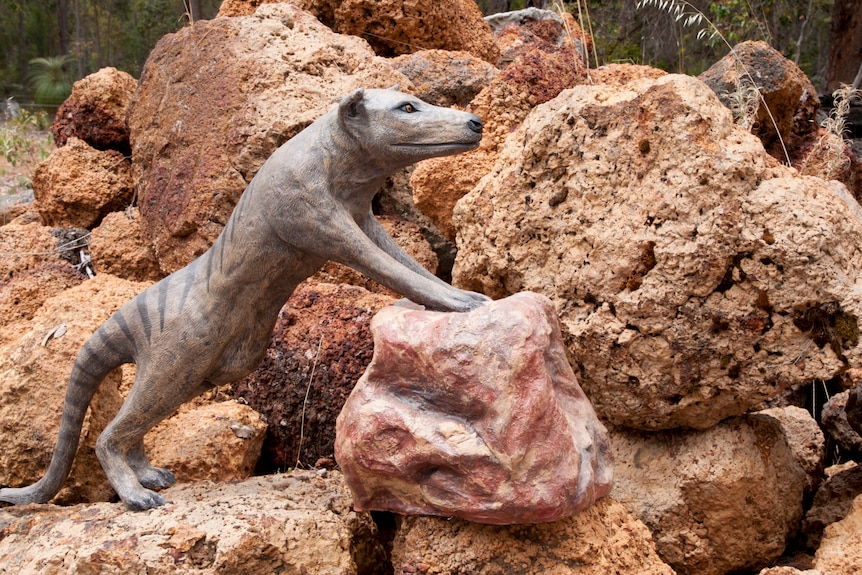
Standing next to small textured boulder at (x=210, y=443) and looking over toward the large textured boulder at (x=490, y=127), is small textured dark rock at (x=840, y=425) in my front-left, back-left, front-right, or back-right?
front-right

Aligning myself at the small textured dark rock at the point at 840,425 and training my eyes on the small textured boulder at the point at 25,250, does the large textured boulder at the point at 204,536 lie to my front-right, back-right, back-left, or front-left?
front-left

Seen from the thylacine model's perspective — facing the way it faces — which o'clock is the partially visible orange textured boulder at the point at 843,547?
The partially visible orange textured boulder is roughly at 1 o'clock from the thylacine model.

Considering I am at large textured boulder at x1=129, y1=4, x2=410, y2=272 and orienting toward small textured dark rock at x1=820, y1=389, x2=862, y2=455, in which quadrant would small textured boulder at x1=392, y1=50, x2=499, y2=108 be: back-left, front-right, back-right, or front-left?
front-left

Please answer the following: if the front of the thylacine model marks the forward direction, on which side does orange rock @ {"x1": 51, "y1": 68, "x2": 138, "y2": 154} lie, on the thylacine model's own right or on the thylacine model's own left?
on the thylacine model's own left

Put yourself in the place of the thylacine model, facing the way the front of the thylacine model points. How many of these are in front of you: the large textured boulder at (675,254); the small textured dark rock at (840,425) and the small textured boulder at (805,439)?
3

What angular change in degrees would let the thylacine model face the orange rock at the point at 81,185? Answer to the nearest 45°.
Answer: approximately 90° to its left

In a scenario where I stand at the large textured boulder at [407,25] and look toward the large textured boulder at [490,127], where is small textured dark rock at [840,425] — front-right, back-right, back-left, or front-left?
front-left

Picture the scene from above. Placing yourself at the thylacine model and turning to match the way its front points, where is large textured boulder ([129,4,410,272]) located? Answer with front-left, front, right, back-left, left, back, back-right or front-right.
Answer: left

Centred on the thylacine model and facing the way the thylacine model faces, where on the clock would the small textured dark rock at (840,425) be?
The small textured dark rock is roughly at 12 o'clock from the thylacine model.

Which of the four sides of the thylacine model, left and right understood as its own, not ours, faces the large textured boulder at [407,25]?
left

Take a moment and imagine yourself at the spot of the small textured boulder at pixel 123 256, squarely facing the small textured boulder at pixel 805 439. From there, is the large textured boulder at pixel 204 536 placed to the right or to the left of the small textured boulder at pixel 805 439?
right

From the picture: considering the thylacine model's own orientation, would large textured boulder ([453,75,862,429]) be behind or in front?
in front

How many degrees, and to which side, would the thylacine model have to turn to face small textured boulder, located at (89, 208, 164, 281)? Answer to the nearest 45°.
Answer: approximately 90° to its left

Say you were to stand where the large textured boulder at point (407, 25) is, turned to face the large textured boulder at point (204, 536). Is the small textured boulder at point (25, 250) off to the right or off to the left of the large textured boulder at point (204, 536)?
right

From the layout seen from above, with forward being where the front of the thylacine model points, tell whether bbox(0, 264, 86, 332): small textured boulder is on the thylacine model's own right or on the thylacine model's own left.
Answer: on the thylacine model's own left

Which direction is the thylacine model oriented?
to the viewer's right

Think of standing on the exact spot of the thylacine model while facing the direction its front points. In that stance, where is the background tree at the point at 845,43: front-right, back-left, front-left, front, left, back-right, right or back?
front-left
